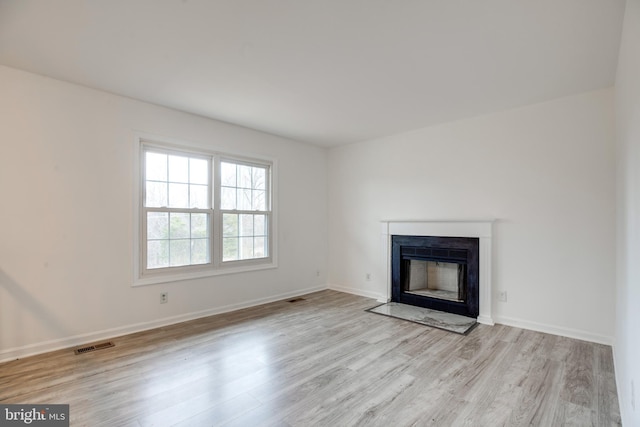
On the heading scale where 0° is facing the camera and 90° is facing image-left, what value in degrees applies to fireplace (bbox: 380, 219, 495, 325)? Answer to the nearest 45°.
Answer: approximately 45°

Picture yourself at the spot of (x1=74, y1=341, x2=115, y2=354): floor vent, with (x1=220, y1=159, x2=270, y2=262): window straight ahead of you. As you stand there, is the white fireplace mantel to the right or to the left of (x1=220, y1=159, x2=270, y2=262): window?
right
